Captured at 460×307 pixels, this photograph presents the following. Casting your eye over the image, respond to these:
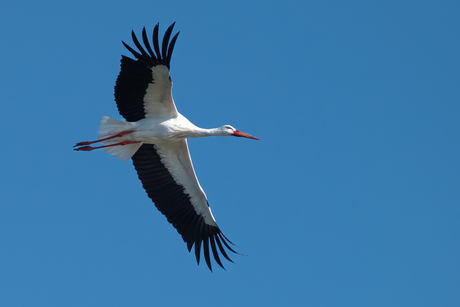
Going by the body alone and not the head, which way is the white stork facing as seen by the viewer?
to the viewer's right

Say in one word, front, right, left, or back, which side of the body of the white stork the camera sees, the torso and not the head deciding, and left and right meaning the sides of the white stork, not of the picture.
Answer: right
